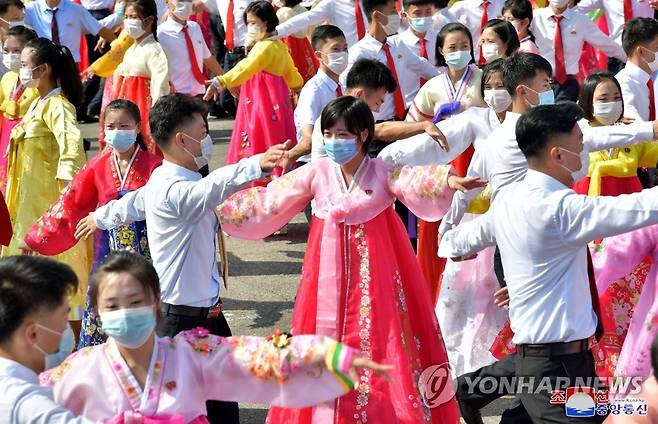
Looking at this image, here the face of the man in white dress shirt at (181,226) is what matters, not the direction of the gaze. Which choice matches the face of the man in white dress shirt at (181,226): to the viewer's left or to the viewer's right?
to the viewer's right

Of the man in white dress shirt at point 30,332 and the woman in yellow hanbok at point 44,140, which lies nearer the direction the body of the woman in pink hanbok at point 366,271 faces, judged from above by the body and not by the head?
the man in white dress shirt

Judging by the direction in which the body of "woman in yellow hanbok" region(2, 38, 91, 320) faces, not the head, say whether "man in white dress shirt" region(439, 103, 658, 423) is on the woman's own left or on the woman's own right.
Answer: on the woman's own left

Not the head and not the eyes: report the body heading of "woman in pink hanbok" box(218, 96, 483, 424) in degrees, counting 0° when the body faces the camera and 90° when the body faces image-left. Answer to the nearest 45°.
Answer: approximately 0°

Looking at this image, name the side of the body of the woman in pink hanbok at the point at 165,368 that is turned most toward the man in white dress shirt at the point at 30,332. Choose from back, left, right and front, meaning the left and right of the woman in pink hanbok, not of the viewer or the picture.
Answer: right

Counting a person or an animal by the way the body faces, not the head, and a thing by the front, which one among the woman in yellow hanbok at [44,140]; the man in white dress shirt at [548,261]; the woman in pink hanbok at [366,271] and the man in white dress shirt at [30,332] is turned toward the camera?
the woman in pink hanbok
